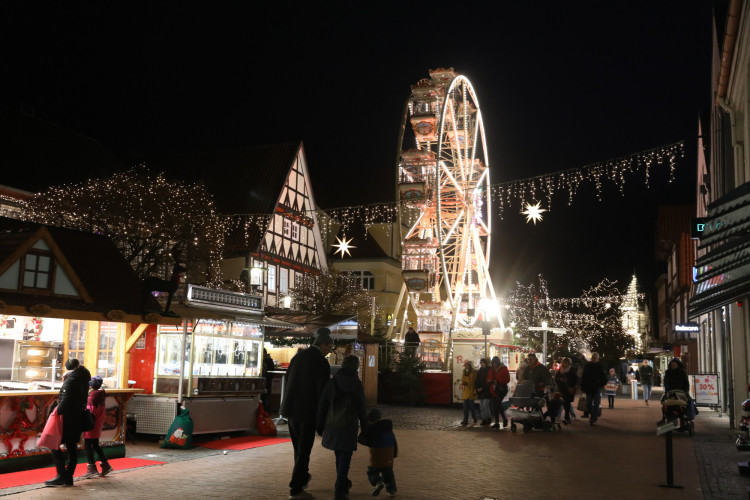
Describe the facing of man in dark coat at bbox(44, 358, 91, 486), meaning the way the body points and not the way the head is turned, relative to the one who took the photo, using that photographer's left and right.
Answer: facing to the left of the viewer

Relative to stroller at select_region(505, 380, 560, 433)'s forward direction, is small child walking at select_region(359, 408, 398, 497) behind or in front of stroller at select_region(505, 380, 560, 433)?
in front

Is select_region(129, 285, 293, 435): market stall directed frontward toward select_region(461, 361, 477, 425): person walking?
no

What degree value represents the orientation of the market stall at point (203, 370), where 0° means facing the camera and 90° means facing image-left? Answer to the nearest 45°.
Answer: approximately 315°

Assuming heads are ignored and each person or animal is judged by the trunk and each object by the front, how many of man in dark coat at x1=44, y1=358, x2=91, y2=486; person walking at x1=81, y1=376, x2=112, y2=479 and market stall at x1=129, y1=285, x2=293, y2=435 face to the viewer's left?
2

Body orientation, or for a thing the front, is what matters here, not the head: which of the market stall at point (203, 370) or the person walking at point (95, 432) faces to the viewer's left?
the person walking

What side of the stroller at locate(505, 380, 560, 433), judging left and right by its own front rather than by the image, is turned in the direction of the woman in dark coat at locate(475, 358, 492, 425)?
right

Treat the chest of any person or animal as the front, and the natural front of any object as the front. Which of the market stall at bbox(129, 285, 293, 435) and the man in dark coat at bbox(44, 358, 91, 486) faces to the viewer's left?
the man in dark coat

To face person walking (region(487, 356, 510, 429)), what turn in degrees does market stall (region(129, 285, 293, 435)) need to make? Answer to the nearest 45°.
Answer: approximately 45° to its left

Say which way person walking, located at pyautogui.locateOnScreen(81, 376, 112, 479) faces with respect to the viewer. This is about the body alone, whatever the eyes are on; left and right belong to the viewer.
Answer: facing to the left of the viewer

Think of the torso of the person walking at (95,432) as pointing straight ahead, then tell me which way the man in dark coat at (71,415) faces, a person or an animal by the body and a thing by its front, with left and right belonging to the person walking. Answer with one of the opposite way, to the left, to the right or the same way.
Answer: the same way

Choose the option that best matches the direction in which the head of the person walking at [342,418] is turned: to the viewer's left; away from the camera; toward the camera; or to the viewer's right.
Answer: away from the camera

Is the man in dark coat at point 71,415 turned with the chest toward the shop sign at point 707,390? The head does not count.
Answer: no

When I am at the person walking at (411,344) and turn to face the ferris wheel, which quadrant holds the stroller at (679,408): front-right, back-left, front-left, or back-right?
back-right

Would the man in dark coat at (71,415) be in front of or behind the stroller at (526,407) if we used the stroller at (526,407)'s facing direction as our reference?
in front

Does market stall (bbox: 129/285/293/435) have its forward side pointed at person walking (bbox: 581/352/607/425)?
no

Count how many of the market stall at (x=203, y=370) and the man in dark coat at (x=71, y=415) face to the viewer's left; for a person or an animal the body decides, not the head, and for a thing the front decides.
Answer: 1

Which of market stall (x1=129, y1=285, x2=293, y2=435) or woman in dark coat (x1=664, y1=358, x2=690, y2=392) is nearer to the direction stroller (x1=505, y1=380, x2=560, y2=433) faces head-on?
the market stall
